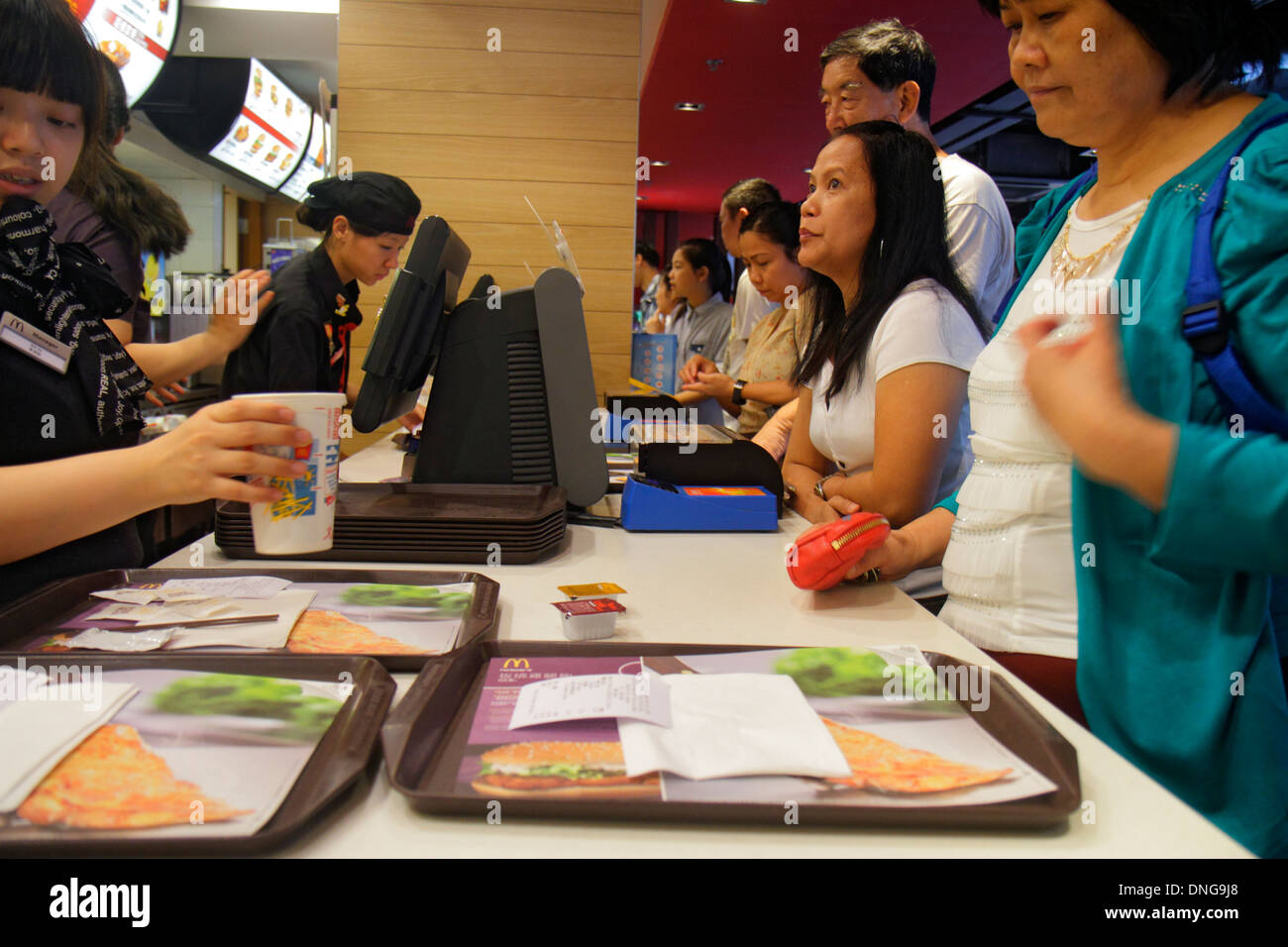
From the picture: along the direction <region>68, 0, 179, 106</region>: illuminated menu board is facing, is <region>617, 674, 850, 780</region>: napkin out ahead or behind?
ahead

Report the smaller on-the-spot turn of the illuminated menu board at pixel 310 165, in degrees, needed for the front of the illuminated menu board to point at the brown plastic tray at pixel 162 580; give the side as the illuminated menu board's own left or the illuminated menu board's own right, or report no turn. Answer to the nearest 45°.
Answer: approximately 45° to the illuminated menu board's own right

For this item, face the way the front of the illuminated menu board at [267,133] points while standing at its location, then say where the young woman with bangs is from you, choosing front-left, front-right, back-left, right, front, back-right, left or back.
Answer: front-right

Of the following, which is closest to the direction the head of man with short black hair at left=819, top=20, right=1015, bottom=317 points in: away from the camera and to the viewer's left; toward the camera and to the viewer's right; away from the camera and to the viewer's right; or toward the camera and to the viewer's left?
toward the camera and to the viewer's left

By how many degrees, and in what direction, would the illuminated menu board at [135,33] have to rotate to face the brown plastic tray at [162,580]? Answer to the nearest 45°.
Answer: approximately 45° to its right

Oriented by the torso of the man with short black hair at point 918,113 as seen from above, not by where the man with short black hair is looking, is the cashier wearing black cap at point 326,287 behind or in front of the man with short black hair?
in front

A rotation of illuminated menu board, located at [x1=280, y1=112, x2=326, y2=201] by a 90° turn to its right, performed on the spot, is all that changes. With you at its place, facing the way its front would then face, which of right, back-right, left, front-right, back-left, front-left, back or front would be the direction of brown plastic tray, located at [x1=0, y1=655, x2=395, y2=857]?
front-left

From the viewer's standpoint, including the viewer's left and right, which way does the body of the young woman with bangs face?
facing the viewer and to the right of the viewer

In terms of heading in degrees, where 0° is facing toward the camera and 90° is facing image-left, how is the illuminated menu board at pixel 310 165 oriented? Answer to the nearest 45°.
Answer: approximately 315°

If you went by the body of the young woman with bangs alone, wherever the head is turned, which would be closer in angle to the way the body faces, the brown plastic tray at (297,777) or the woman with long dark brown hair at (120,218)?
the brown plastic tray

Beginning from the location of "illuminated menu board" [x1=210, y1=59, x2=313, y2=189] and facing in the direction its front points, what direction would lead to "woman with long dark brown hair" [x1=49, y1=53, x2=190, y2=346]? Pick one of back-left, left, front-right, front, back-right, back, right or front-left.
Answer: front-right

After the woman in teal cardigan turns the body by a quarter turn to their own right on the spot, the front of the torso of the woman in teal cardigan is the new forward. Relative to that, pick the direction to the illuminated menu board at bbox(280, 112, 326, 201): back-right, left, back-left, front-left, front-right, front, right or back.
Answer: front

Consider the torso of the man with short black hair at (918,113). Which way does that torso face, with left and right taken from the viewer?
facing the viewer and to the left of the viewer
